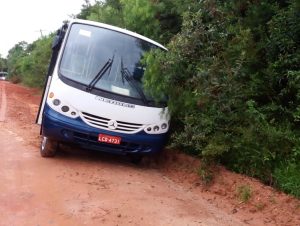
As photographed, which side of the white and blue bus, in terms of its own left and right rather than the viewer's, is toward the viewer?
front

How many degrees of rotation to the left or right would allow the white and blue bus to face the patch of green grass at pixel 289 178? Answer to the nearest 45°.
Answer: approximately 45° to its left
